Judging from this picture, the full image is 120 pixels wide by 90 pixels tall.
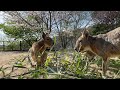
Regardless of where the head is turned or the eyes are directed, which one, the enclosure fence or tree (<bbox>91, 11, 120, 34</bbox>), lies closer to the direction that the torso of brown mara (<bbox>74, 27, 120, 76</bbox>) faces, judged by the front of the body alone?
the enclosure fence

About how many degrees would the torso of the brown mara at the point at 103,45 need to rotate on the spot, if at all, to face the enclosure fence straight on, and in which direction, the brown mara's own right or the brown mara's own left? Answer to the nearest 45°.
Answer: approximately 45° to the brown mara's own right

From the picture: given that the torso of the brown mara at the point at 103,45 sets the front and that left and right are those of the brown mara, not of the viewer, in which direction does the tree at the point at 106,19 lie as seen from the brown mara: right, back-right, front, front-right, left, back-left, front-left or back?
right

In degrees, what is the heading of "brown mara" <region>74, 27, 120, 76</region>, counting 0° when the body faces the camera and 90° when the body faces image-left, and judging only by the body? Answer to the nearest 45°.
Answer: approximately 90°
